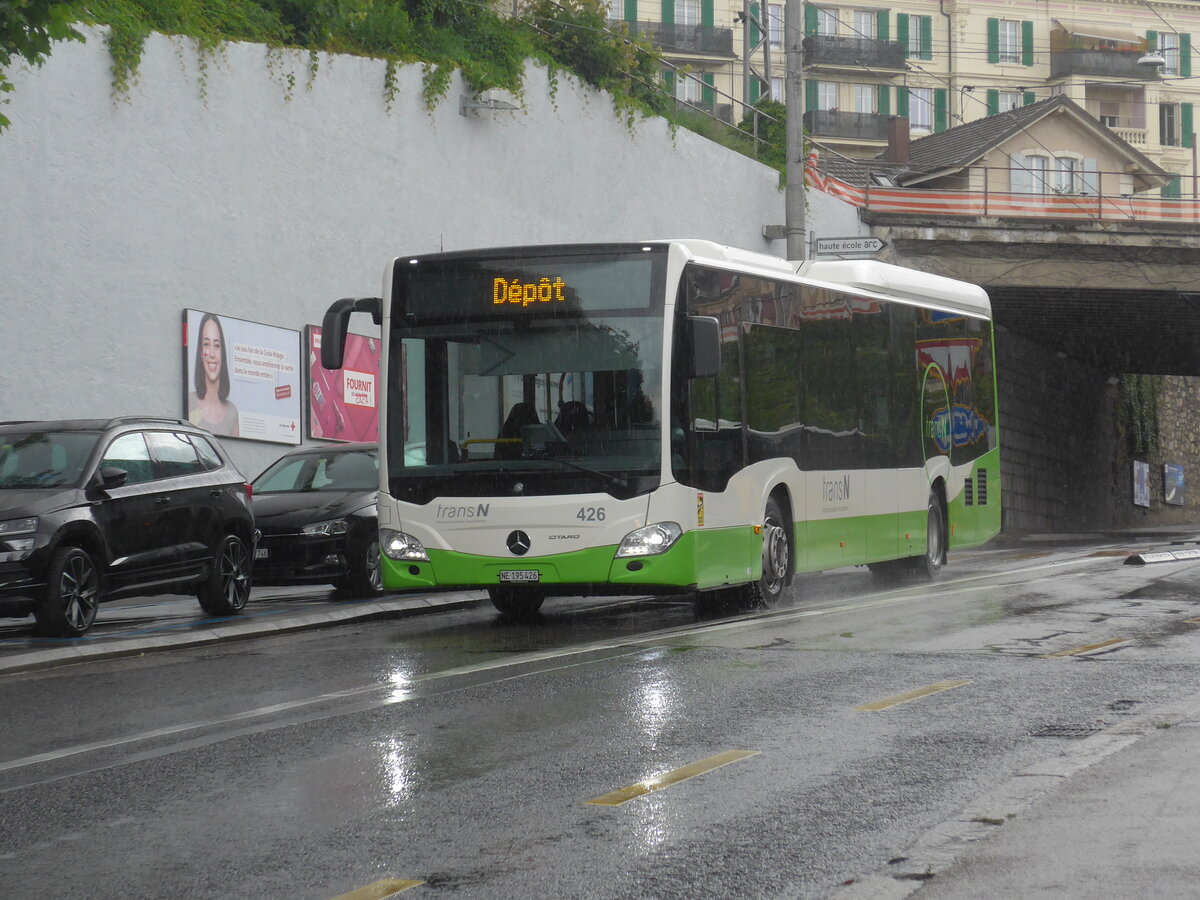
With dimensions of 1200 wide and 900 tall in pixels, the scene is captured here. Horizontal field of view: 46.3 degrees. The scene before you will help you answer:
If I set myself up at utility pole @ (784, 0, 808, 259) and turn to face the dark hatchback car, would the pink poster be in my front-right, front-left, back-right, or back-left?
front-right

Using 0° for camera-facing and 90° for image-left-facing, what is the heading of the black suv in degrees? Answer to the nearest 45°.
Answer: approximately 45°

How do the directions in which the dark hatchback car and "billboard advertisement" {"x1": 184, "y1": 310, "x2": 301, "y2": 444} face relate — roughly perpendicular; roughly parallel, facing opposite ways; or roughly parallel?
roughly perpendicular

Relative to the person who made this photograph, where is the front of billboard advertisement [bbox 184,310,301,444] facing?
facing the viewer and to the right of the viewer

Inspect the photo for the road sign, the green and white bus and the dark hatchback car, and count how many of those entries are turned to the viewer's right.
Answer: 0

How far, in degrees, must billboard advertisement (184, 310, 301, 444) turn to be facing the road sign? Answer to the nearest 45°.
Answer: approximately 45° to its left

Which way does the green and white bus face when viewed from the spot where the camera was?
facing the viewer and to the left of the viewer

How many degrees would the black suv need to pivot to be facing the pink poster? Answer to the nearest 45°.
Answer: approximately 135° to its right

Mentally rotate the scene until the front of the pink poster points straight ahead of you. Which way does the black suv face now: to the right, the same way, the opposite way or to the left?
to the right

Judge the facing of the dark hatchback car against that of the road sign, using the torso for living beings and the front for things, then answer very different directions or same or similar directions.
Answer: same or similar directions

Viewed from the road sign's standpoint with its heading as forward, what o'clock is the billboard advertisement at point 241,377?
The billboard advertisement is roughly at 2 o'clock from the road sign.

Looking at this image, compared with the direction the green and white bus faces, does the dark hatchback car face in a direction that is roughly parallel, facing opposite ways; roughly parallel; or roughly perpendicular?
roughly parallel

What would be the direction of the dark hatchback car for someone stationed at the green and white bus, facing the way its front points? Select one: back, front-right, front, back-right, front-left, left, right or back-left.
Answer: right

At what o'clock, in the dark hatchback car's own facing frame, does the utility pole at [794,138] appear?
The utility pole is roughly at 6 o'clock from the dark hatchback car.

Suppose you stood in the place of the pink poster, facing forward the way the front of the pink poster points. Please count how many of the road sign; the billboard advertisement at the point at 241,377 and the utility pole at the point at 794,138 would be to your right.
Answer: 1
